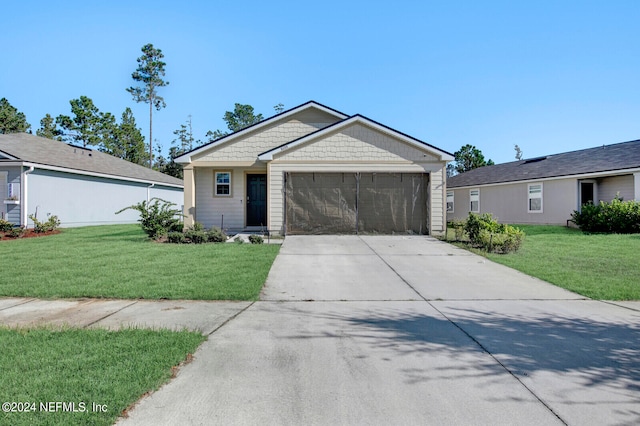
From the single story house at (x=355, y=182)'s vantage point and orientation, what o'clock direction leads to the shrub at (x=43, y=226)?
The shrub is roughly at 3 o'clock from the single story house.

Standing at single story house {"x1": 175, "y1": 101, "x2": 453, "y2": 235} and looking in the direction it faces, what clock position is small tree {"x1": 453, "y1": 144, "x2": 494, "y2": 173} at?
The small tree is roughly at 7 o'clock from the single story house.

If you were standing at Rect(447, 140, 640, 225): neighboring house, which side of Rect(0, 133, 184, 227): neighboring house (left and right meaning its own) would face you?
left

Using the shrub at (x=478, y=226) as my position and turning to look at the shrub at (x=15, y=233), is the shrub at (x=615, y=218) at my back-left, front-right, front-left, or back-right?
back-right

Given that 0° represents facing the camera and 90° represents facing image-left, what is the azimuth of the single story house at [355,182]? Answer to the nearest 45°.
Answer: approximately 0°

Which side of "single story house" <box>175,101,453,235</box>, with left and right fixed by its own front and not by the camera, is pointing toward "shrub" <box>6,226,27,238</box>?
right

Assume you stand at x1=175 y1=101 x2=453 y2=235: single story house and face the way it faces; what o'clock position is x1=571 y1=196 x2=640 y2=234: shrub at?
The shrub is roughly at 9 o'clock from the single story house.

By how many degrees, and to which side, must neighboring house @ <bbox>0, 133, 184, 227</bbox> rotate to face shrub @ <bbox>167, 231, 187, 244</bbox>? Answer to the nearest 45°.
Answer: approximately 45° to its left

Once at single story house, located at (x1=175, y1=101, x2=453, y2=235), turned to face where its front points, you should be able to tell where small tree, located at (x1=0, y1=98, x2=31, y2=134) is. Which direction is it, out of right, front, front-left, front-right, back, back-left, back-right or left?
back-right

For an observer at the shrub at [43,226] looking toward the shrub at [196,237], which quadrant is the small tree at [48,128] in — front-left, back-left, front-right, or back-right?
back-left
